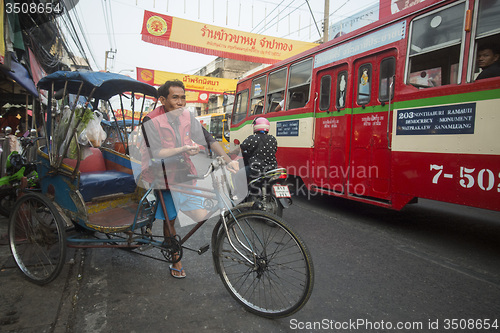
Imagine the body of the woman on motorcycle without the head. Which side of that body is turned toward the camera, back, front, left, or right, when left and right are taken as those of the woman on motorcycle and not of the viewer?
back

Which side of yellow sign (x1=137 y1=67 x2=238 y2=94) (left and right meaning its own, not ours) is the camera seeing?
front

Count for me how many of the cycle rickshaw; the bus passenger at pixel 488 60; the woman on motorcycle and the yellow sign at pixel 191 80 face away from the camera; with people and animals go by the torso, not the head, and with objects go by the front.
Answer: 1

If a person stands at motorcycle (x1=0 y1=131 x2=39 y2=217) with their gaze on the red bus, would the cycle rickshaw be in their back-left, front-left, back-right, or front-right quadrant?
front-right

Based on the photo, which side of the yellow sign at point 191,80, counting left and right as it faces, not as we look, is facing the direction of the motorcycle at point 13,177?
front

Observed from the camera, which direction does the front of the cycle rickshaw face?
facing the viewer and to the right of the viewer

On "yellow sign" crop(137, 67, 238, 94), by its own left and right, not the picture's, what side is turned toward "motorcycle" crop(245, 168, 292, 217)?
front

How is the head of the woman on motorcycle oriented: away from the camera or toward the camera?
away from the camera

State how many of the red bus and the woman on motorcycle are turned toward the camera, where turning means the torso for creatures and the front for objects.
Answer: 0

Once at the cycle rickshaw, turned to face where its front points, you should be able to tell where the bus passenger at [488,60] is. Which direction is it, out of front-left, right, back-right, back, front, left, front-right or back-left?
front-left
